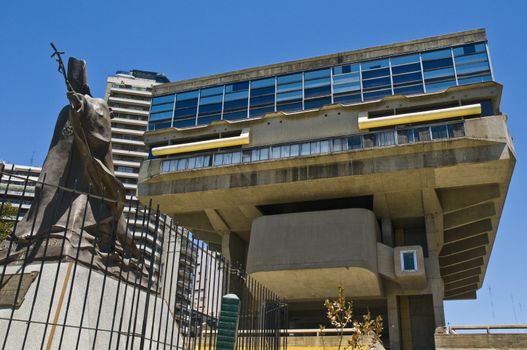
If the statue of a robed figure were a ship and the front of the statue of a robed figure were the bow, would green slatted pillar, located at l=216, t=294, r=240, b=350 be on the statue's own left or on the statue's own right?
on the statue's own left

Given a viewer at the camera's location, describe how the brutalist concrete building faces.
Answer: facing the viewer

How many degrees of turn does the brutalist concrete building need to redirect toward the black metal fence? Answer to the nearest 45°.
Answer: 0° — it already faces it

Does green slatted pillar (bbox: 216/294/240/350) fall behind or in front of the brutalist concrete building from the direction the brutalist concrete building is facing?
in front

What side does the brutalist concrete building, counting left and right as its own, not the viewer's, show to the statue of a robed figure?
front
